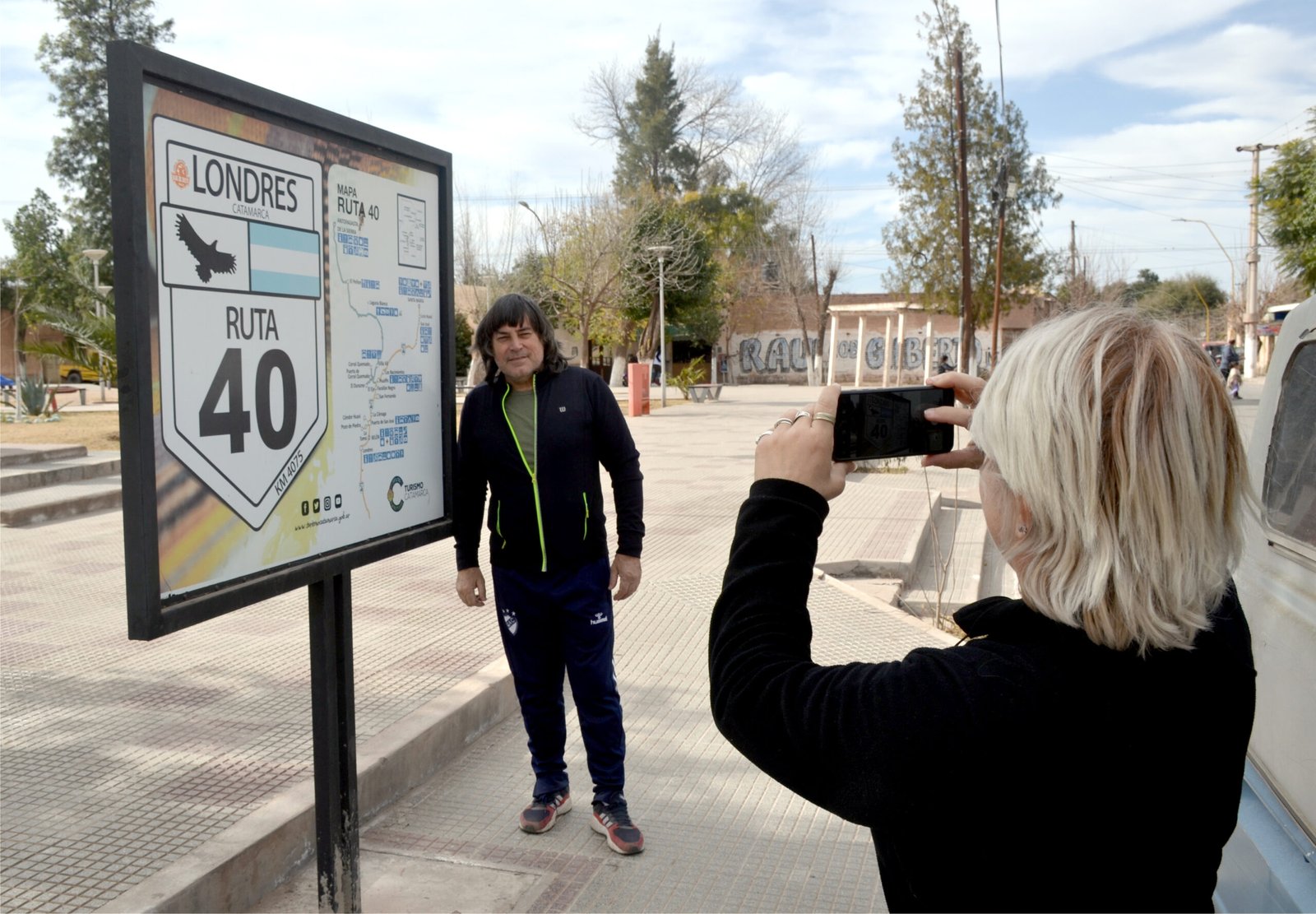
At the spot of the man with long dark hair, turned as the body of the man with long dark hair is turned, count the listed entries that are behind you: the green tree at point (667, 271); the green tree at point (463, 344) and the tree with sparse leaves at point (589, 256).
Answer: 3

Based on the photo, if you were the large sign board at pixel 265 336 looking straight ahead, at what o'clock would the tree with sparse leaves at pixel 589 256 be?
The tree with sparse leaves is roughly at 8 o'clock from the large sign board.

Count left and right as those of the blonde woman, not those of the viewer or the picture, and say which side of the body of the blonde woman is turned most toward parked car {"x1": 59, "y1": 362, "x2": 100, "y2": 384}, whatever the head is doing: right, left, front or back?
front

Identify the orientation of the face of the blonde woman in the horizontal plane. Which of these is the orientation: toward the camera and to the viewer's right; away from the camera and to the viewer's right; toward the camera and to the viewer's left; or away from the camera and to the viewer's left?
away from the camera and to the viewer's left

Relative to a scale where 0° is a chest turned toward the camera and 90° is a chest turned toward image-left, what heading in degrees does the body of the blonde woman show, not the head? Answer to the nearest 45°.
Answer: approximately 135°

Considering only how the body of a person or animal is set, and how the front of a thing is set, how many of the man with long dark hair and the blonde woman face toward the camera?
1

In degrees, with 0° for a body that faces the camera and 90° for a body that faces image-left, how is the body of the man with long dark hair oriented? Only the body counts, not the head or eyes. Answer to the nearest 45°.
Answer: approximately 0°

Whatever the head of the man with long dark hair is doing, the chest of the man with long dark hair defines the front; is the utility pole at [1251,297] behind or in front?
behind

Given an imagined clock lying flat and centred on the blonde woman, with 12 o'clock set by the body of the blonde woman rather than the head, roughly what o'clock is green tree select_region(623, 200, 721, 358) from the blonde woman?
The green tree is roughly at 1 o'clock from the blonde woman.

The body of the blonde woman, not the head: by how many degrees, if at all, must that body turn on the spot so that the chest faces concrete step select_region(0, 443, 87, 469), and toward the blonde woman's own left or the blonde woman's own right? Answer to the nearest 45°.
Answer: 0° — they already face it

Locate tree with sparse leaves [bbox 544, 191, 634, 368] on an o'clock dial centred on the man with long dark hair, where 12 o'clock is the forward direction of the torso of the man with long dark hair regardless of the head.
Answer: The tree with sparse leaves is roughly at 6 o'clock from the man with long dark hair.

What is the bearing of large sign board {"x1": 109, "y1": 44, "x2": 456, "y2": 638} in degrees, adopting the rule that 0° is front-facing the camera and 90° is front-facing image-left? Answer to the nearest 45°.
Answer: approximately 315°

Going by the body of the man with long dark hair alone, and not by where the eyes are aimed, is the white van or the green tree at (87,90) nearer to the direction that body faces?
the white van

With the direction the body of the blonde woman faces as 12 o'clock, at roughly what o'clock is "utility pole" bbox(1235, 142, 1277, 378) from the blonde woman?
The utility pole is roughly at 2 o'clock from the blonde woman.

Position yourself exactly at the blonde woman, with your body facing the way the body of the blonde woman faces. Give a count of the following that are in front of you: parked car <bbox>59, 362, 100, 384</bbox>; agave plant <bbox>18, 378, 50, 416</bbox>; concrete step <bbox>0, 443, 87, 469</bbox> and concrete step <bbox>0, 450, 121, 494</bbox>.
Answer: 4
